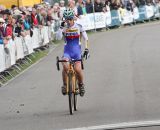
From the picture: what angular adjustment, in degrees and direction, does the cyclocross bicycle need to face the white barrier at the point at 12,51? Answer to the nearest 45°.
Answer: approximately 180°

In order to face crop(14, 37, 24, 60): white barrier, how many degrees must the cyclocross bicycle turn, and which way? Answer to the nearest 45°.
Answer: approximately 180°

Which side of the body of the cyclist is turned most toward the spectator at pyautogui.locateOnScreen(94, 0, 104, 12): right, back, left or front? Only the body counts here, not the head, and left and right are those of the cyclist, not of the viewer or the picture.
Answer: back

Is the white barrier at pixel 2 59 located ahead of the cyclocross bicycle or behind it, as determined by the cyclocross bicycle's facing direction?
behind

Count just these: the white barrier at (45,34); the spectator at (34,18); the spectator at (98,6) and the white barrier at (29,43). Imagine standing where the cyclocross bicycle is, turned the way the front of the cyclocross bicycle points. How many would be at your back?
4

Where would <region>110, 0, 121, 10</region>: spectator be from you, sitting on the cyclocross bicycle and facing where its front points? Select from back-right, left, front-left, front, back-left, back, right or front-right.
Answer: back

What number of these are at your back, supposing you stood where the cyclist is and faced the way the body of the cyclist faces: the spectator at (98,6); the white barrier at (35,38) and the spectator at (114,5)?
3

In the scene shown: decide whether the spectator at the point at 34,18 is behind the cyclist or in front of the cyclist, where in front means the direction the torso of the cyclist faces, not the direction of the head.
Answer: behind

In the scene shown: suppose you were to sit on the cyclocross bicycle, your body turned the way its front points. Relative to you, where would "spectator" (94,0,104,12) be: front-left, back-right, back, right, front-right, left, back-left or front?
back

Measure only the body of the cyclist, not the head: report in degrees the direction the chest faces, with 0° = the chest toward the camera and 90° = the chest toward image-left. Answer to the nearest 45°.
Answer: approximately 0°

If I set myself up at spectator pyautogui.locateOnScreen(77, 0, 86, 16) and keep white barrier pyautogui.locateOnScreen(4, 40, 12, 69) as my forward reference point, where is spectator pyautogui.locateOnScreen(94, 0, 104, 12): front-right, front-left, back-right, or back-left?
back-left

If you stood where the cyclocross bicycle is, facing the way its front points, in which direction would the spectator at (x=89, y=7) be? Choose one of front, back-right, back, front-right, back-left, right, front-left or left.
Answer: back

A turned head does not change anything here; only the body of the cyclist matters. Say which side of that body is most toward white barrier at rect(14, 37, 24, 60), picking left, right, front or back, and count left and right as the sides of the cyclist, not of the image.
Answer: back

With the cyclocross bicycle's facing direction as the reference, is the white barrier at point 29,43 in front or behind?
behind

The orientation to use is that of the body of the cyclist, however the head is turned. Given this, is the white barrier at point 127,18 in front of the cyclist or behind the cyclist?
behind
